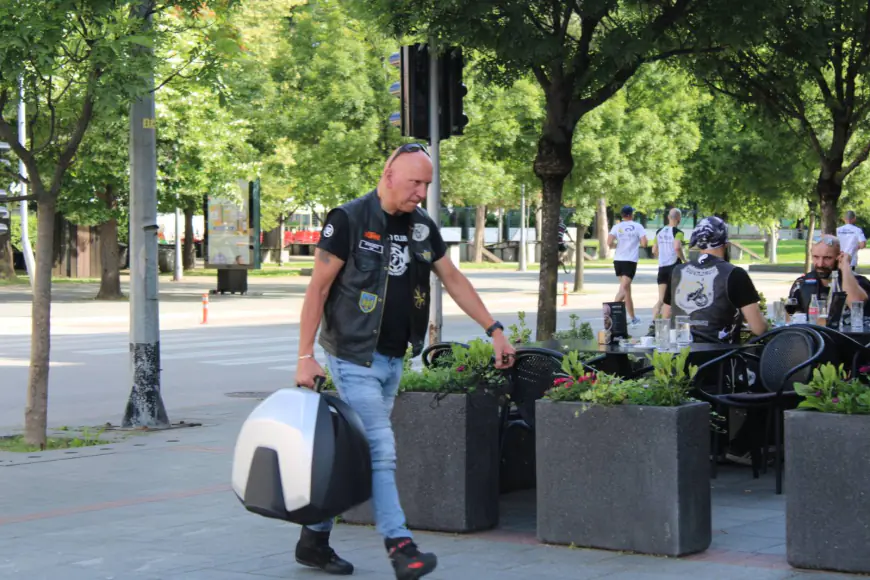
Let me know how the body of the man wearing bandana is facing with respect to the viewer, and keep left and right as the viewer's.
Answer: facing away from the viewer and to the right of the viewer

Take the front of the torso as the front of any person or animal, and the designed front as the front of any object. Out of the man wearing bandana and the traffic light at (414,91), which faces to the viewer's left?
the traffic light

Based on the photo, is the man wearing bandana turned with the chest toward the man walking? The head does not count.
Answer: no

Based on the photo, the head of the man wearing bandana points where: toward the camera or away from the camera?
away from the camera

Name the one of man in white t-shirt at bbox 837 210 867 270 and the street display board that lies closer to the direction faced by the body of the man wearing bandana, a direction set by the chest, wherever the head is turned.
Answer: the man in white t-shirt

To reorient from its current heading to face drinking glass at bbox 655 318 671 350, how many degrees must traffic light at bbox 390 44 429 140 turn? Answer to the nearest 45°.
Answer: approximately 135° to its left

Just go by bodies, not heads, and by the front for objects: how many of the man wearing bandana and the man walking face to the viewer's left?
0

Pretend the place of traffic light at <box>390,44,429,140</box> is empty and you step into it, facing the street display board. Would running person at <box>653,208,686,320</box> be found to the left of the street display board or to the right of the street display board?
right

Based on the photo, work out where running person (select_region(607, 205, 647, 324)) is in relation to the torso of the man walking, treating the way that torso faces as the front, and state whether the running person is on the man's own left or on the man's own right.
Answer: on the man's own left

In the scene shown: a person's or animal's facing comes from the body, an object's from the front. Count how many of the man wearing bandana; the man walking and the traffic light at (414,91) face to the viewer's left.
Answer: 1

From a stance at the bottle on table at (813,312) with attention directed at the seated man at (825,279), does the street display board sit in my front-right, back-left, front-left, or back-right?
front-left

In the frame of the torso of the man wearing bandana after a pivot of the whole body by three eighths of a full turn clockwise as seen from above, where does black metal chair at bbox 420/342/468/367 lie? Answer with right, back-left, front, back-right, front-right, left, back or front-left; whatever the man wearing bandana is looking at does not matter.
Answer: front-right

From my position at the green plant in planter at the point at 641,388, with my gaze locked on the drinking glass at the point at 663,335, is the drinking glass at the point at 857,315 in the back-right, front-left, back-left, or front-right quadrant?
front-right

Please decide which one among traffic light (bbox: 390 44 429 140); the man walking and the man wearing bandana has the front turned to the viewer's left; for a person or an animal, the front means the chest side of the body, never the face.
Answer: the traffic light
